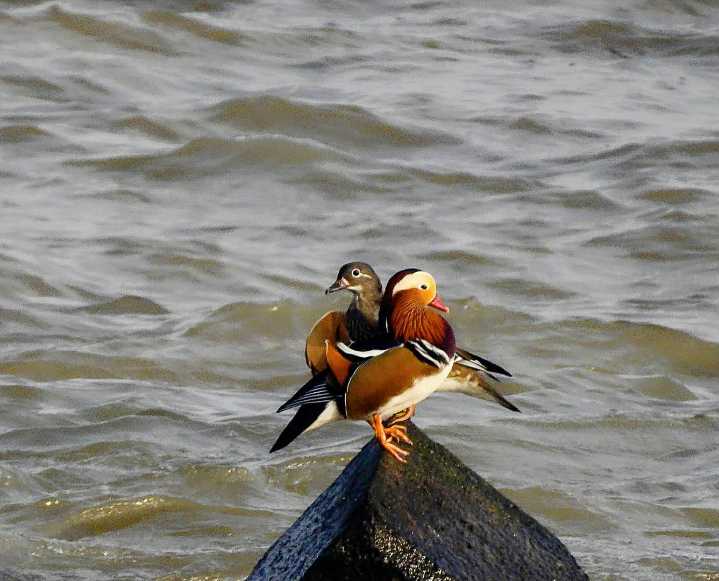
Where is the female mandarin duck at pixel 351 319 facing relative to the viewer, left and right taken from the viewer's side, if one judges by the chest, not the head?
facing to the left of the viewer

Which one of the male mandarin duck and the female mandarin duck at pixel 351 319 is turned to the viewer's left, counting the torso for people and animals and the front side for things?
the female mandarin duck

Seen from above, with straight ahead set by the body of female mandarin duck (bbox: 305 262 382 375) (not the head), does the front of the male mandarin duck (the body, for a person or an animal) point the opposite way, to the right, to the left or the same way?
the opposite way

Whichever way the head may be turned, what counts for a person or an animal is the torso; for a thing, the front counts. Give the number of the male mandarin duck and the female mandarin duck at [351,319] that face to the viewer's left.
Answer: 1

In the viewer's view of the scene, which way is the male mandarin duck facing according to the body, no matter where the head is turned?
to the viewer's right
